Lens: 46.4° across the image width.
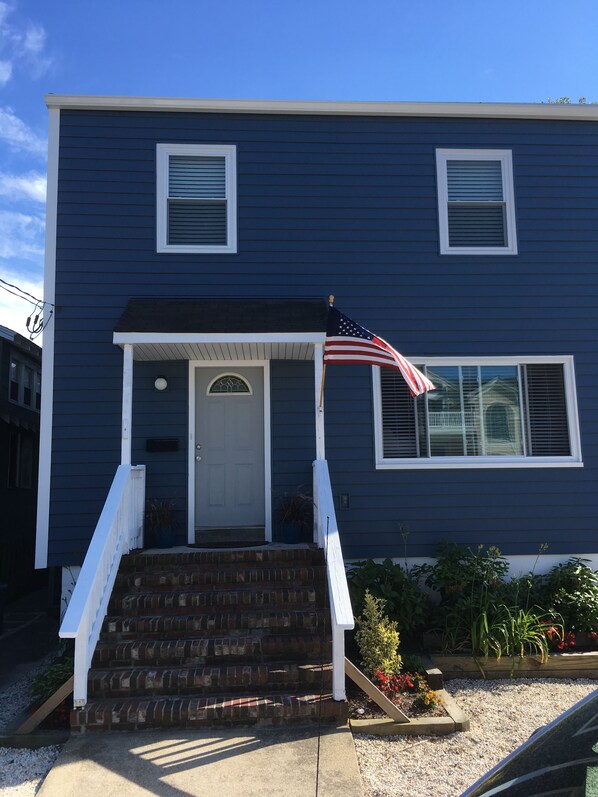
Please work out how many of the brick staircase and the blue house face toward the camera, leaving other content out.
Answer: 2

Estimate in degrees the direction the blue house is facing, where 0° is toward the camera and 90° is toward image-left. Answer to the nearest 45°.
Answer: approximately 0°

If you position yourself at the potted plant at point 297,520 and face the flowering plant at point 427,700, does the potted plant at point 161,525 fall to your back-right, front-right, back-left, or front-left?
back-right

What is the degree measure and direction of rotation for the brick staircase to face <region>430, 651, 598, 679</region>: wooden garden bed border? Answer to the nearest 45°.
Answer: approximately 90° to its left

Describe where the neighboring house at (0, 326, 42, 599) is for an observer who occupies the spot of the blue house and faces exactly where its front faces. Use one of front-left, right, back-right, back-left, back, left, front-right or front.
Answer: back-right

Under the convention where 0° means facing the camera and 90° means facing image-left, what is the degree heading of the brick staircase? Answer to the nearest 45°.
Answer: approximately 0°

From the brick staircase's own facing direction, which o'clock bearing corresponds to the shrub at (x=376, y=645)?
The shrub is roughly at 9 o'clock from the brick staircase.

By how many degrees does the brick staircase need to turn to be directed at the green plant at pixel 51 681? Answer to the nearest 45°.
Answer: approximately 90° to its right
